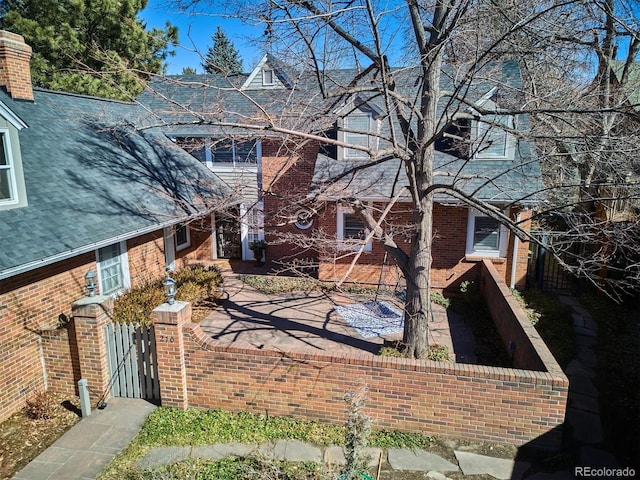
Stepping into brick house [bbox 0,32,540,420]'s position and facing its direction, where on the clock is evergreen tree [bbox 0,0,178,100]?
The evergreen tree is roughly at 5 o'clock from the brick house.

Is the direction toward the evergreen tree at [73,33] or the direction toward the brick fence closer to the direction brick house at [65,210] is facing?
the brick fence

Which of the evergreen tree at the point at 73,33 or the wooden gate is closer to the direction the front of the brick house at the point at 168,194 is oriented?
the wooden gate

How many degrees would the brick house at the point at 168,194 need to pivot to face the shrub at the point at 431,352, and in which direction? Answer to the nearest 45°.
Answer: approximately 45° to its left

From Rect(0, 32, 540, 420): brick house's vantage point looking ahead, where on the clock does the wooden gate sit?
The wooden gate is roughly at 12 o'clock from the brick house.
